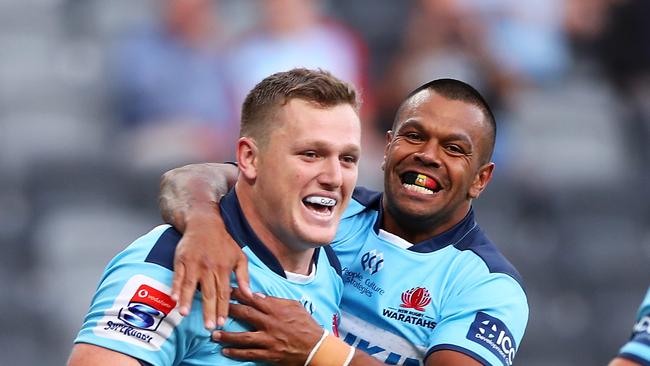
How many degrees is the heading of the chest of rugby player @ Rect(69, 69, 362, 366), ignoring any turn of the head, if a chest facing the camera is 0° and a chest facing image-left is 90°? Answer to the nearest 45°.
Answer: approximately 315°

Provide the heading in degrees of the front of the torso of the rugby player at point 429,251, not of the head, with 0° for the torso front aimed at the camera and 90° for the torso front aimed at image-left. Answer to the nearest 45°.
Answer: approximately 45°

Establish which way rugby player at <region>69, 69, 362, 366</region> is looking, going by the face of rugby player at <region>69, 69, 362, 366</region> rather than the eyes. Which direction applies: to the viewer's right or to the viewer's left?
to the viewer's right
